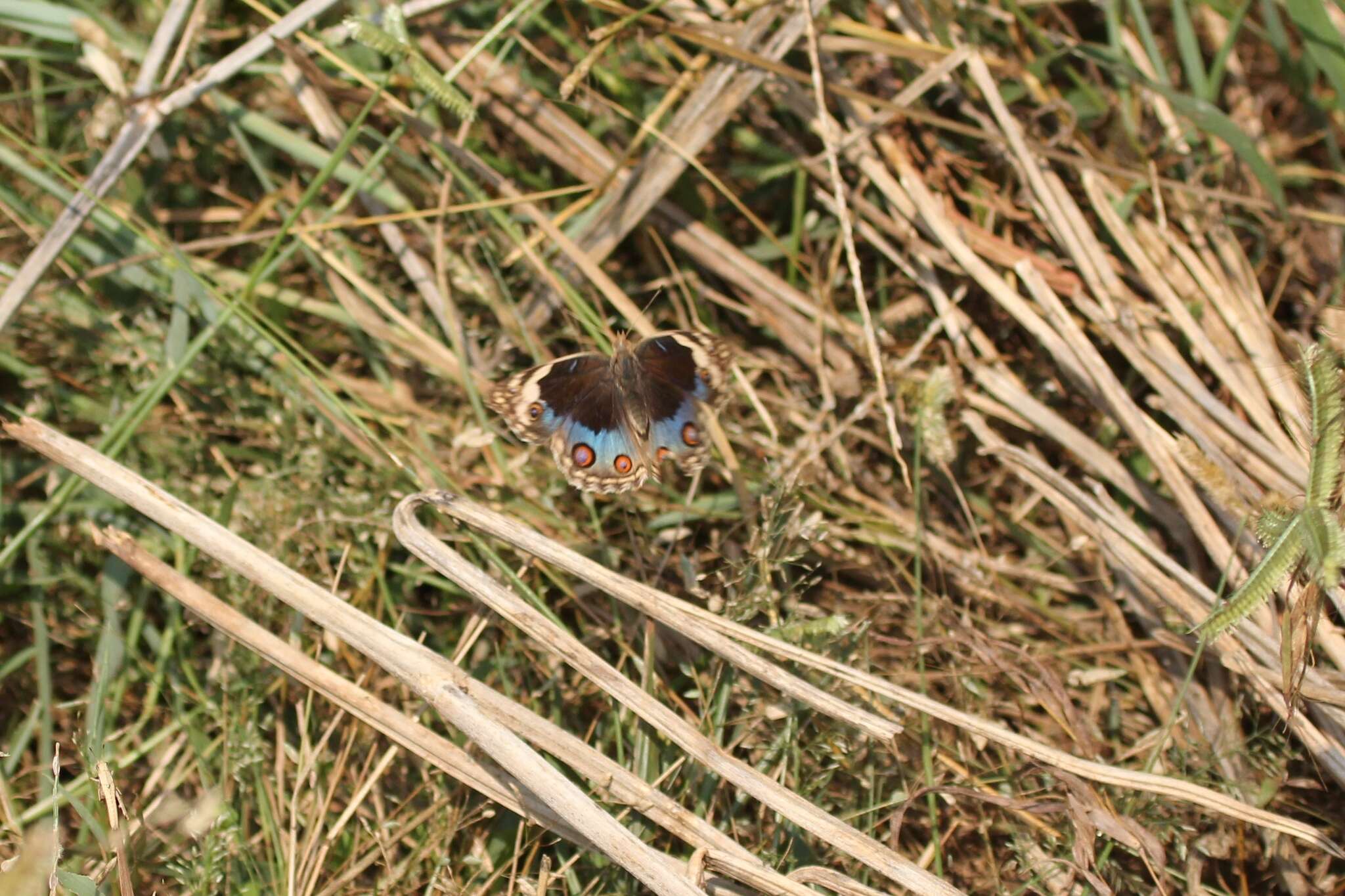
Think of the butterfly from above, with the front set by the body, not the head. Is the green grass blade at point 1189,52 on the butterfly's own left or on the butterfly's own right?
on the butterfly's own right

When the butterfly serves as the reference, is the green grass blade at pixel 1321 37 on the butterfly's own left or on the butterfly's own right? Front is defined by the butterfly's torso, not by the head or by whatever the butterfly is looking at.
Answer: on the butterfly's own right

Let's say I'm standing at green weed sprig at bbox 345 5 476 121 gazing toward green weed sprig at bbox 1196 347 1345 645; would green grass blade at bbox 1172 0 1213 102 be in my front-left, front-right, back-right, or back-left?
front-left

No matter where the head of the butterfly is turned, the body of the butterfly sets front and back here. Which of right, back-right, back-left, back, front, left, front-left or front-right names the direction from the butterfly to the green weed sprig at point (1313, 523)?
back-right

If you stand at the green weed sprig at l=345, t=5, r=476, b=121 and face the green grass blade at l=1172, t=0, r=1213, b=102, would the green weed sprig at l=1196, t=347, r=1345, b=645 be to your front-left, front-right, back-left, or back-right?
front-right

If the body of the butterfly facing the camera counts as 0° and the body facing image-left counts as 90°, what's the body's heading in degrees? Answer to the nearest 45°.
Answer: approximately 180°
